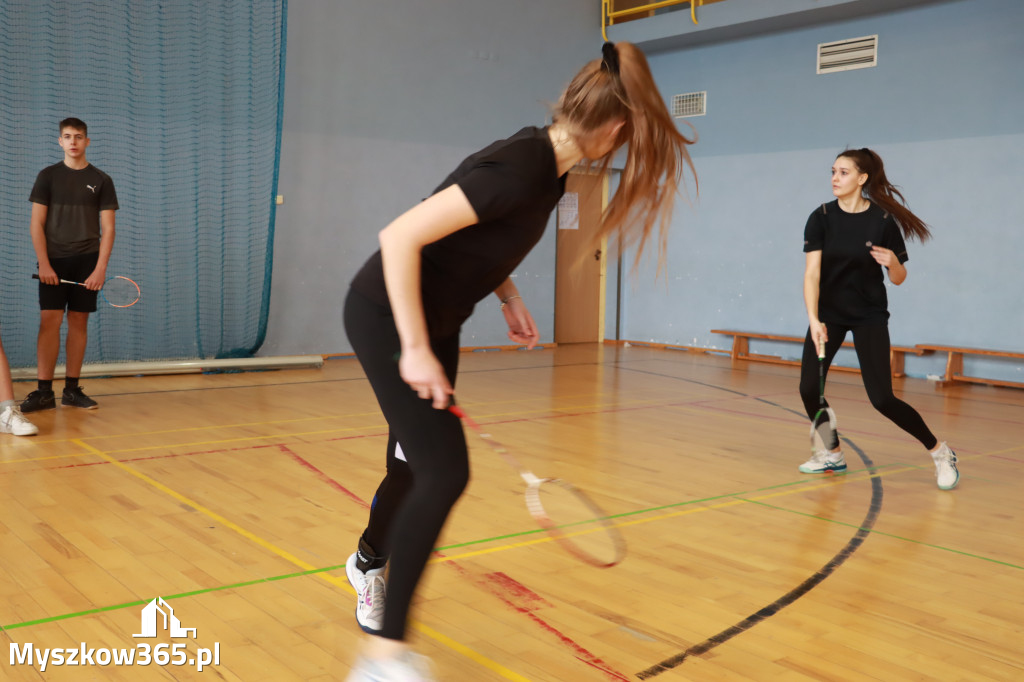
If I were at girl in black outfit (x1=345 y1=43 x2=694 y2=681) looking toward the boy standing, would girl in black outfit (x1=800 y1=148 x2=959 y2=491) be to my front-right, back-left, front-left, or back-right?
front-right

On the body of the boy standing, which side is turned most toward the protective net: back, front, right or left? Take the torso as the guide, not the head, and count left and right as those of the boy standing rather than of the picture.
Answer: back

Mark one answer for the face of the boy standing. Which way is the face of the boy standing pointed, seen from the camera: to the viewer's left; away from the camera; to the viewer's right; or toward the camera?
toward the camera

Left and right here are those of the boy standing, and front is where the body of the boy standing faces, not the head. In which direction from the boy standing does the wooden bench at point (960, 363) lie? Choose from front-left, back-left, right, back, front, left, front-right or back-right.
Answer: left

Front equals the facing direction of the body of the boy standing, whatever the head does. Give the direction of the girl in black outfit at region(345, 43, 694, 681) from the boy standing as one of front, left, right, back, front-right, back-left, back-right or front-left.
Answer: front

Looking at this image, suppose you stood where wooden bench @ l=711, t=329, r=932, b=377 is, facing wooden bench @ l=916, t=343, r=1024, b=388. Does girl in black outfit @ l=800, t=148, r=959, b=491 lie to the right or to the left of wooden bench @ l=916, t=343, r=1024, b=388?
right

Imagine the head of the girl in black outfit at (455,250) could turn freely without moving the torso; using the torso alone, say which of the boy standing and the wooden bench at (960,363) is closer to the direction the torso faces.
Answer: the wooden bench

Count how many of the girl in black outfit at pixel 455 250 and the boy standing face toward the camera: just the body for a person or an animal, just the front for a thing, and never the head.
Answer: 1

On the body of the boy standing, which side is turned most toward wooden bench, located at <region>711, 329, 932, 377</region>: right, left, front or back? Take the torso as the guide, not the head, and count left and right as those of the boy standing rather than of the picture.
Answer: left

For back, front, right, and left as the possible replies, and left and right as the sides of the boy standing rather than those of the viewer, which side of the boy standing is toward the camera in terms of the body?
front

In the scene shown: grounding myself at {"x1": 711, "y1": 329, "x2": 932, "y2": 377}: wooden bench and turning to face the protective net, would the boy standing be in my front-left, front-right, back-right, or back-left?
front-left
